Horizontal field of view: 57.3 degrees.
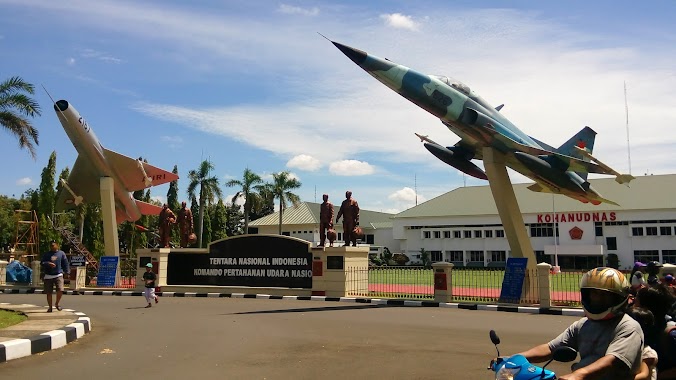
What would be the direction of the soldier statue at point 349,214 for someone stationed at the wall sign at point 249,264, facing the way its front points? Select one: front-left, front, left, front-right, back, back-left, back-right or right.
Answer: front-left

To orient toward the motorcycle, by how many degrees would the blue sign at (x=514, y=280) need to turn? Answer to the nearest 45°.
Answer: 0° — it already faces it

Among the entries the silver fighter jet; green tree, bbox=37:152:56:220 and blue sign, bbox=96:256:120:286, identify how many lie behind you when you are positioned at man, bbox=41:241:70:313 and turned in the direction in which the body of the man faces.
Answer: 3

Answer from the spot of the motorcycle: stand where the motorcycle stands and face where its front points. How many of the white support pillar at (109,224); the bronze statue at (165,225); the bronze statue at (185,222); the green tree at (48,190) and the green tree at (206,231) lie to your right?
5

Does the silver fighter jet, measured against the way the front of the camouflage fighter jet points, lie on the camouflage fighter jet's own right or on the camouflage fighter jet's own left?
on the camouflage fighter jet's own right

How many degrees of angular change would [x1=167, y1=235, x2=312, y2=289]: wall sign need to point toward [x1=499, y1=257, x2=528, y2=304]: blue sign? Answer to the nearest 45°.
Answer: approximately 45° to its left

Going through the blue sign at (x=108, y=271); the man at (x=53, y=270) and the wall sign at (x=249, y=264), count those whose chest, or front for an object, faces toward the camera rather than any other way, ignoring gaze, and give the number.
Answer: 3

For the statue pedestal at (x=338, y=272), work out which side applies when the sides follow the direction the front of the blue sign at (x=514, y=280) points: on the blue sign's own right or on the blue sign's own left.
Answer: on the blue sign's own right

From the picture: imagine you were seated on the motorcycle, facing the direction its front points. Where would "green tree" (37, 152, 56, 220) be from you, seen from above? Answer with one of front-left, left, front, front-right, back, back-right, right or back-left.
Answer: right

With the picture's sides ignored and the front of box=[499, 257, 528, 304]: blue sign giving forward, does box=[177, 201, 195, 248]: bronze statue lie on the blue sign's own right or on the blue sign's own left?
on the blue sign's own right

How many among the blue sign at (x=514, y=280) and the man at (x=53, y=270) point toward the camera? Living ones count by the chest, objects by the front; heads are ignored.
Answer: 2

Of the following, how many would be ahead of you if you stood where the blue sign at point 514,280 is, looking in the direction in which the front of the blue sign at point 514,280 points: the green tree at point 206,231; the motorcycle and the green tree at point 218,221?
1

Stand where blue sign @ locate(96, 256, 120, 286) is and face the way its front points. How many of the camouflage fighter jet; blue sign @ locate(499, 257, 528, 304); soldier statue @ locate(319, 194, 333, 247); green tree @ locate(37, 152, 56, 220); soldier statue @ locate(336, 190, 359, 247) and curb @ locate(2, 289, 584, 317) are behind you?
1

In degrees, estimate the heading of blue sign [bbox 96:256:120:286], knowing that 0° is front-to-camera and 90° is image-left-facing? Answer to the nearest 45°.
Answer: approximately 0°

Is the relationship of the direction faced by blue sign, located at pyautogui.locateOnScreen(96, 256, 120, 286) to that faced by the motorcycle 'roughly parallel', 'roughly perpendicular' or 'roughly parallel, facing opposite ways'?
roughly perpendicular

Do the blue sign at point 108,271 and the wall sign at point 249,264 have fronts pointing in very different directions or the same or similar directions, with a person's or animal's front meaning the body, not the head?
same or similar directions

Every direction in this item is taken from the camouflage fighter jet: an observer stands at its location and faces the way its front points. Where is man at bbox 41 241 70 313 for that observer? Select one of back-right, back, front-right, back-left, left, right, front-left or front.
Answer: front

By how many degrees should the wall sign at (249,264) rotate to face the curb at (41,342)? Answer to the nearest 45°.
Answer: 0° — it already faces it
